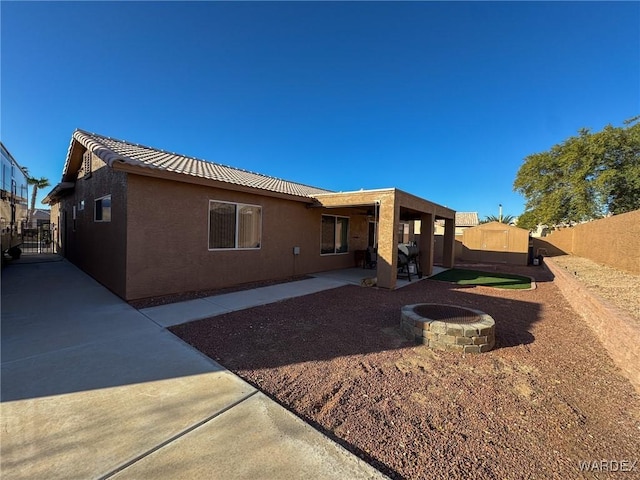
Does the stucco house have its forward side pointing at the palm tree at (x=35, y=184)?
yes

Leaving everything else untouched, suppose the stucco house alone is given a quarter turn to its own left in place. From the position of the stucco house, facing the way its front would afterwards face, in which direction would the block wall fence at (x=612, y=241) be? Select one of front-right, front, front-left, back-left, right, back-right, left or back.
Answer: back-left

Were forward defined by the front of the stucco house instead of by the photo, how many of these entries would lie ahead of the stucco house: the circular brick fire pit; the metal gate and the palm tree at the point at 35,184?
2

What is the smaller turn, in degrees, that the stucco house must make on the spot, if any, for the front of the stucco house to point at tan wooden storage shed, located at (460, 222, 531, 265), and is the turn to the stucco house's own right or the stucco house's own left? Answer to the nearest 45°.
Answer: approximately 135° to the stucco house's own right

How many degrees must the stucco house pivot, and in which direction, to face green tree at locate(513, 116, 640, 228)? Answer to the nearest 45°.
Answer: approximately 135° to its right

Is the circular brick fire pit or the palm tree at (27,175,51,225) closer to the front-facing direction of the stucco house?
the palm tree

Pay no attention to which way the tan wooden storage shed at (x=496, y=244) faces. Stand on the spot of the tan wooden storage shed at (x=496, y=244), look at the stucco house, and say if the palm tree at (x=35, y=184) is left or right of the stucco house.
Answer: right

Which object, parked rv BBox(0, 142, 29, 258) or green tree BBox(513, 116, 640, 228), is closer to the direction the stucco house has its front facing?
the parked rv

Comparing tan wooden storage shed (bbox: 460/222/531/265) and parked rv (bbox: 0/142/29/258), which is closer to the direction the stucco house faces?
the parked rv

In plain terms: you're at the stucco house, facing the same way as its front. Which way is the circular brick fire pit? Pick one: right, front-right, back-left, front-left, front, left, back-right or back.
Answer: back

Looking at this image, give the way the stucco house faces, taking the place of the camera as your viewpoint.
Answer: facing away from the viewer and to the left of the viewer

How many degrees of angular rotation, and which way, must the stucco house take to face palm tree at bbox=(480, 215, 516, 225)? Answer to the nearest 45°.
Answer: approximately 90° to its right
